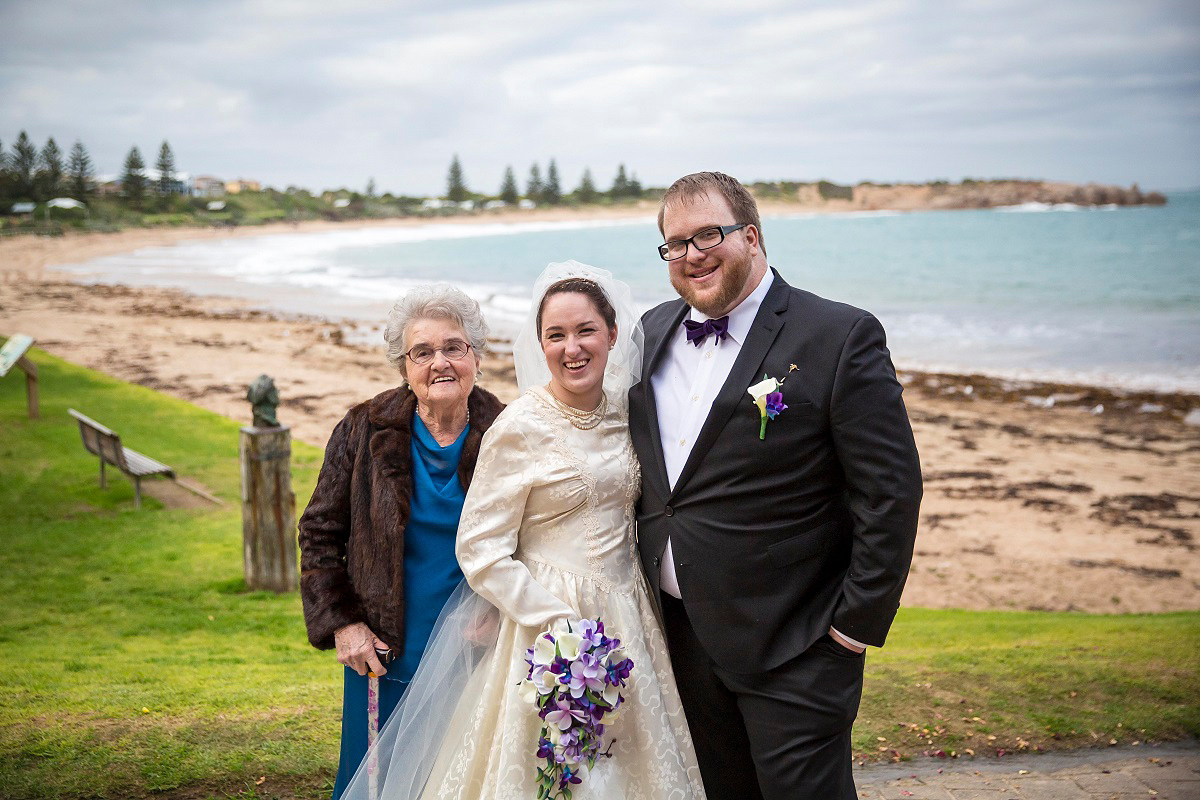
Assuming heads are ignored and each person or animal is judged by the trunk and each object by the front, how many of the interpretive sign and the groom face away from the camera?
0

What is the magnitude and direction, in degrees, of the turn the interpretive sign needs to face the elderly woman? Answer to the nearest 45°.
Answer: approximately 45° to its left

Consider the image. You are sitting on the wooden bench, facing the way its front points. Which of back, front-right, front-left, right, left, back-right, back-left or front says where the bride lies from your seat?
back-right

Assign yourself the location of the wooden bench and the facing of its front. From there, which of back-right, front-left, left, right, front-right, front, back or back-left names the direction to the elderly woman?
back-right

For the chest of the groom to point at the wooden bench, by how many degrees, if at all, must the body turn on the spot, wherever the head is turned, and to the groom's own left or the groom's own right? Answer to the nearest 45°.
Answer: approximately 90° to the groom's own right

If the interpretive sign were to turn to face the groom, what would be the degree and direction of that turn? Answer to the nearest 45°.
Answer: approximately 45° to its left

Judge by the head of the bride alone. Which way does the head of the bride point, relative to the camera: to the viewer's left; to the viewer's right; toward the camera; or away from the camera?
toward the camera

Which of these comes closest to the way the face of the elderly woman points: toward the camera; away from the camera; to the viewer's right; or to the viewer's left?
toward the camera

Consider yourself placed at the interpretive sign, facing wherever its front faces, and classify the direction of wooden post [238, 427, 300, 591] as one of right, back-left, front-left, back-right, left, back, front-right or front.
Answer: front-left

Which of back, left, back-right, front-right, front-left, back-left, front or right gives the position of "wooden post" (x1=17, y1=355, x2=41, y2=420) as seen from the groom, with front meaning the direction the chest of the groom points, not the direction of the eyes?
right

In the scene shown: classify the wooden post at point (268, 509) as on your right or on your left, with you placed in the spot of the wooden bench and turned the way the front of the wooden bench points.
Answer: on your right

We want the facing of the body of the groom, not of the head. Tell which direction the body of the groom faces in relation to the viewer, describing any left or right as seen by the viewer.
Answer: facing the viewer and to the left of the viewer

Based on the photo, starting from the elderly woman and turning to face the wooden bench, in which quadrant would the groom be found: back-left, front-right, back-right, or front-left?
back-right

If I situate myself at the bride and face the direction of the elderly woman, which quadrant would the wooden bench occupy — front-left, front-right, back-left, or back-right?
front-right

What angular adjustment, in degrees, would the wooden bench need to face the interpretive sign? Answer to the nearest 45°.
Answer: approximately 45° to its left

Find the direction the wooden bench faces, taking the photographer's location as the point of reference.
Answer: facing away from the viewer and to the right of the viewer
